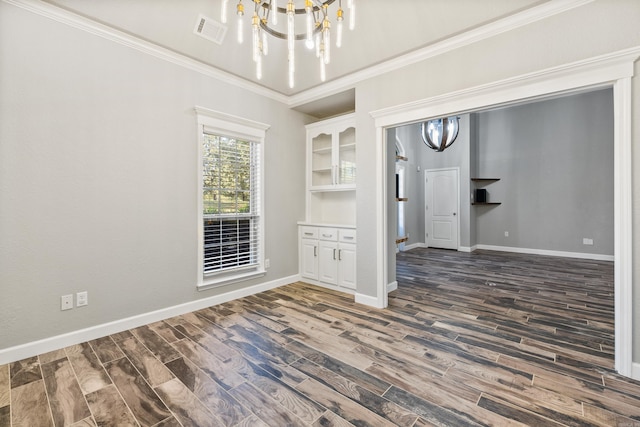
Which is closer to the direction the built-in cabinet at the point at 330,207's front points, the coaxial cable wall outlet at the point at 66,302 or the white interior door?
the coaxial cable wall outlet

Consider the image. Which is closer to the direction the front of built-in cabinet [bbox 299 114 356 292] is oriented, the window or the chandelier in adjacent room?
the window

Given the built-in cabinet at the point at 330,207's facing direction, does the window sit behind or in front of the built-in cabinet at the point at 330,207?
in front

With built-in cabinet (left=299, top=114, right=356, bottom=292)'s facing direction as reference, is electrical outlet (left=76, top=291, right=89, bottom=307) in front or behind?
in front

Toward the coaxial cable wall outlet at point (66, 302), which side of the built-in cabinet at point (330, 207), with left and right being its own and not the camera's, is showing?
front

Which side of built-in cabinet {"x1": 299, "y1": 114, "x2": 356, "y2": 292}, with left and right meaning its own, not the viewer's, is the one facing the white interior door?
back

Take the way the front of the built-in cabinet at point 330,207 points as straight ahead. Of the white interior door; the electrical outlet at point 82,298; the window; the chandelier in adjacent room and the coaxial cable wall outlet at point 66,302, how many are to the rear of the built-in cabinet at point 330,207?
2

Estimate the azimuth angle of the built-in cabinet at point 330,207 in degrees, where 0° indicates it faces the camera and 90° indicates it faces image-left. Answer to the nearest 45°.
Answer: approximately 45°

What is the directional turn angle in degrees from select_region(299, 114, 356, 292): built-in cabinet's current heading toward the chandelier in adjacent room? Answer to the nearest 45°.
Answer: approximately 180°

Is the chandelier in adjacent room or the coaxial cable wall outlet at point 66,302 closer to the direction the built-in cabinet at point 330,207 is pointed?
the coaxial cable wall outlet

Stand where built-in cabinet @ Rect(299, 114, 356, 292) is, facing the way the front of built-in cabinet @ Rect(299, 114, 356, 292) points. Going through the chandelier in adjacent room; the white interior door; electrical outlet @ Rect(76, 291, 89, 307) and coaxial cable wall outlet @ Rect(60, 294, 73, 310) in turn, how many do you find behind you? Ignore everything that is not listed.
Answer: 2
